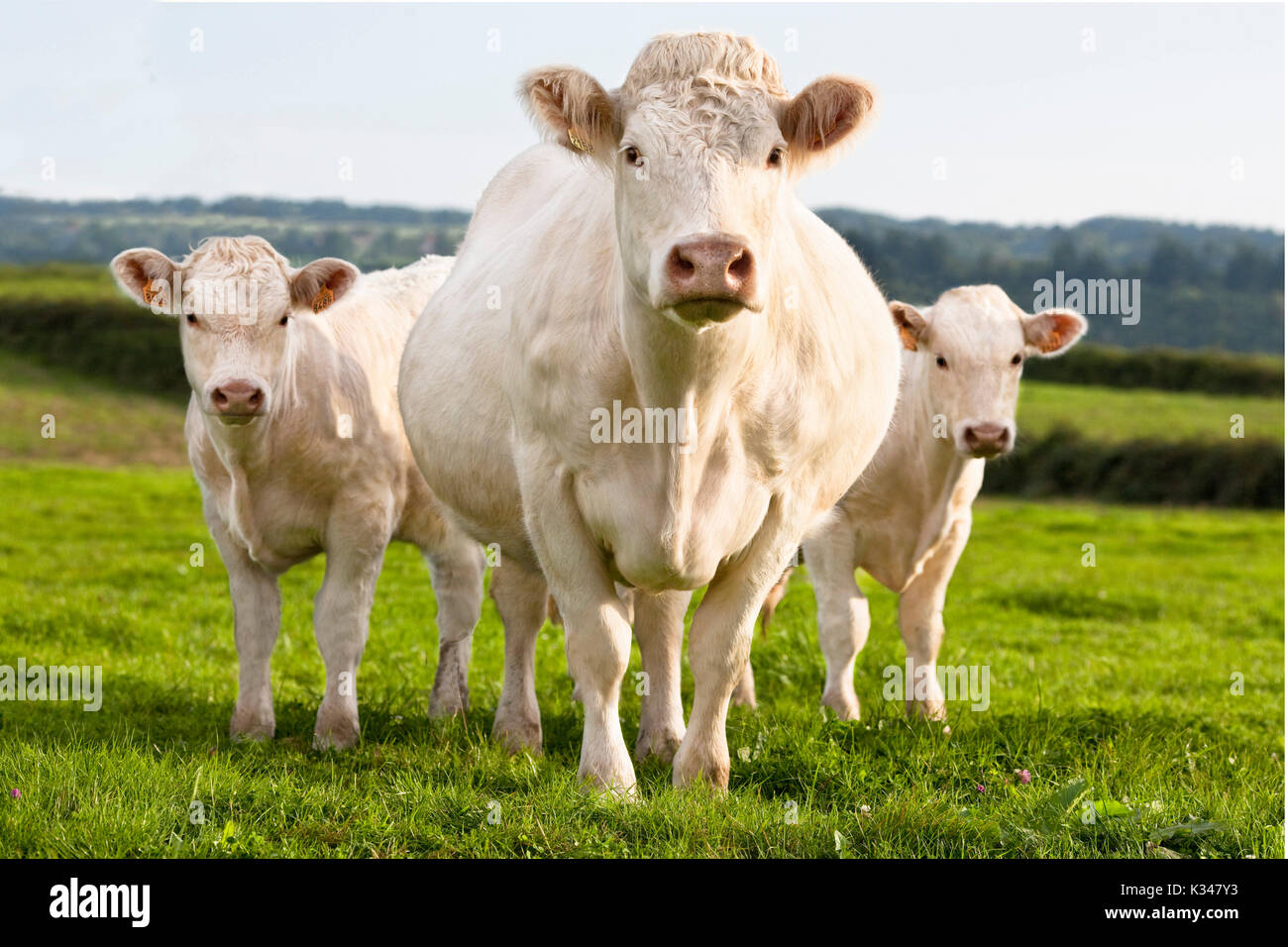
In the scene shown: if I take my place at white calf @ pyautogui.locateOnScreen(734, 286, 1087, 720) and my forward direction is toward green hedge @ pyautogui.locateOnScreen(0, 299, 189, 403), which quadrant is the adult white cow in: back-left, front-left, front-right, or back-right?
back-left

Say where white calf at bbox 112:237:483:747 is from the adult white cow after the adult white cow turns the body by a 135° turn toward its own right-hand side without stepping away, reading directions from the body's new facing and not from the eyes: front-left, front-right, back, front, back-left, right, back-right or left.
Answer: front

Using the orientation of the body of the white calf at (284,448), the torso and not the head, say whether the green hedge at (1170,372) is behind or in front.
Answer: behind

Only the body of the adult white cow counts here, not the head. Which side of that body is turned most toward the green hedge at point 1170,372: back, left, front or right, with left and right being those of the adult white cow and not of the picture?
back

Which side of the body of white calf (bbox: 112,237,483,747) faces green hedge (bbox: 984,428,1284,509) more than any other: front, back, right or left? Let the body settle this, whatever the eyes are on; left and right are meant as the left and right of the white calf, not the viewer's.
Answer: back

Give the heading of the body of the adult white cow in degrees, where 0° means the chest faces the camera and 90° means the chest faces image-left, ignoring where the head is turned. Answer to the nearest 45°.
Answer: approximately 0°

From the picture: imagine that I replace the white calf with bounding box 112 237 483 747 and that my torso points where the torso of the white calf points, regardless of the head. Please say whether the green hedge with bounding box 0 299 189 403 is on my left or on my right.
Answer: on my right

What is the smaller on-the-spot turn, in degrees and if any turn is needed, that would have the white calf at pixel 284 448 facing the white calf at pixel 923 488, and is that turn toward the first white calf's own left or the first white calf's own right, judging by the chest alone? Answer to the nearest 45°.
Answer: approximately 135° to the first white calf's own left

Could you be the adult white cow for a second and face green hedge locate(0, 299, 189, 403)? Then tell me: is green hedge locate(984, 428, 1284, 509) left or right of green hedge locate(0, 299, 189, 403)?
right
